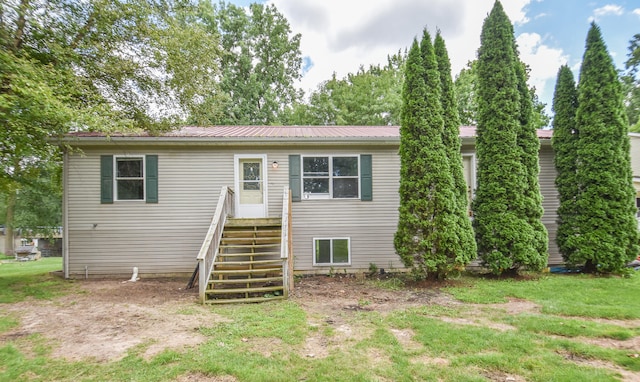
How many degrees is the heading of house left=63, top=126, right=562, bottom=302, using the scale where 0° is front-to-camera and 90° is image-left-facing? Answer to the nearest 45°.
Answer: approximately 0°

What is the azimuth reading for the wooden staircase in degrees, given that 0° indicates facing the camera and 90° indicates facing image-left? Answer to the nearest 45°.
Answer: approximately 0°

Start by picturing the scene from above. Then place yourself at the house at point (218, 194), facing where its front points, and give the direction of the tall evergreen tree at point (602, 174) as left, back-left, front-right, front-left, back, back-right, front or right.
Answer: left

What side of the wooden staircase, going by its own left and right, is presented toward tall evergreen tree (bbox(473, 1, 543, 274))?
left

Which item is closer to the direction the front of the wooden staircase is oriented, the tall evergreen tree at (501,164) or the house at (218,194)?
the tall evergreen tree

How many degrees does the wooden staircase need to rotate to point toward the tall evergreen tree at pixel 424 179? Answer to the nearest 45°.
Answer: approximately 90° to its left

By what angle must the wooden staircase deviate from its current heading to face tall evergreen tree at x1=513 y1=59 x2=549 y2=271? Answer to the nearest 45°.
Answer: approximately 90° to its left

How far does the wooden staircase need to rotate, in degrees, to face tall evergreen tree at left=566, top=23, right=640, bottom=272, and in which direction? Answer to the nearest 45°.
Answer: approximately 90° to its left

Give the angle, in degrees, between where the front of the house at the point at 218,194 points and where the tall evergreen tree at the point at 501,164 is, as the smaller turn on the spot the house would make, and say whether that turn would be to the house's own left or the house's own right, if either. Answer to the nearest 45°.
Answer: approximately 90° to the house's own left

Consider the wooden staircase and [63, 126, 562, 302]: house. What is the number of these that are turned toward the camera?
2
